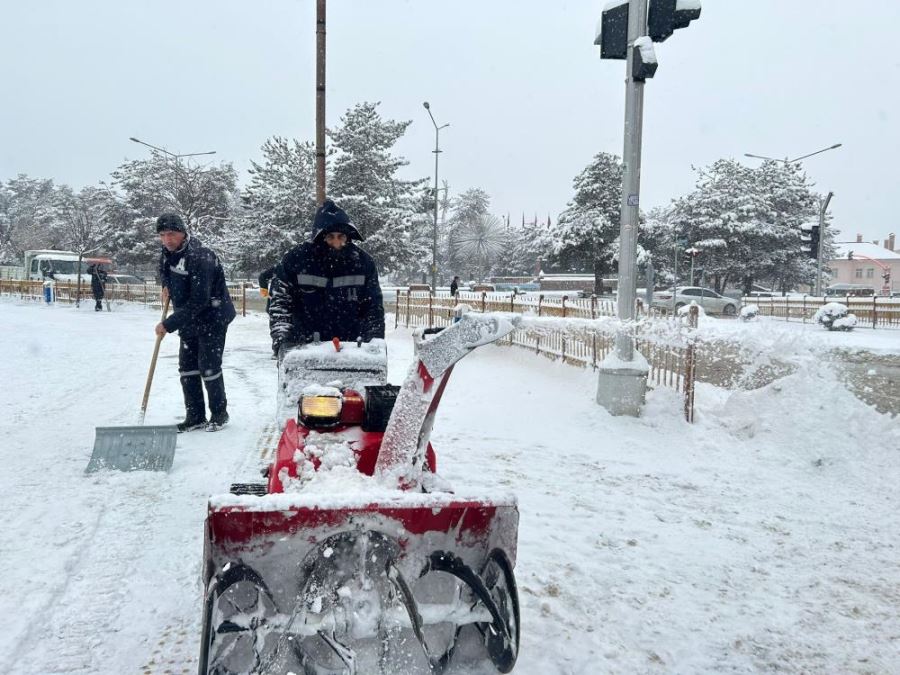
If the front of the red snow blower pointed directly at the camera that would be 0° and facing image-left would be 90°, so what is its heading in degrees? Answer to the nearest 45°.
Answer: approximately 0°

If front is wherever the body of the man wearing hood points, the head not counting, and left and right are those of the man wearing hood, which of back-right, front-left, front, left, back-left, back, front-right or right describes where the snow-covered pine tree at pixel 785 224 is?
back-left

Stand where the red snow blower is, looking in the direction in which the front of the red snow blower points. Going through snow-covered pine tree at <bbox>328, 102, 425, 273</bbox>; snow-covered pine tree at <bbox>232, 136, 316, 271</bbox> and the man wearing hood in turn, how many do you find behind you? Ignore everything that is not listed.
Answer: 3

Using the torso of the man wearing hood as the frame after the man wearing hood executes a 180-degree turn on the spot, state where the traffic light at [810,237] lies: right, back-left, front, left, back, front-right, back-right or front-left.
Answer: front-right
